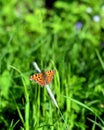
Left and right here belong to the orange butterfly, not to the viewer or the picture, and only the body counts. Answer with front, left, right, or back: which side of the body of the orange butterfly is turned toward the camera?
back

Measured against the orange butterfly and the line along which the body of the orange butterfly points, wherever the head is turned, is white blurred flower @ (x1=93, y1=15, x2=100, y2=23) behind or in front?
in front
